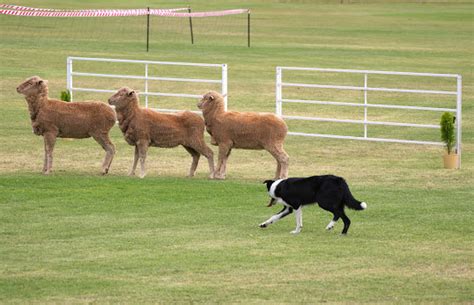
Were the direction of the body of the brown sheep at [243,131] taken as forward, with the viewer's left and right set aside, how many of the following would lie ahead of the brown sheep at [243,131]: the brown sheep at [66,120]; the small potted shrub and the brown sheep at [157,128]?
2

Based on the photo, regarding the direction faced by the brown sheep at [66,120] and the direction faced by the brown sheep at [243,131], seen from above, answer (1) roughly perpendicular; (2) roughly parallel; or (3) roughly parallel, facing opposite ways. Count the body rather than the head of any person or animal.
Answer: roughly parallel

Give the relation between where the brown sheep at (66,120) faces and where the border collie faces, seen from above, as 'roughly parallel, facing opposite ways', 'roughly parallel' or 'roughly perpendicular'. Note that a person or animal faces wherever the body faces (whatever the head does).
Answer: roughly parallel

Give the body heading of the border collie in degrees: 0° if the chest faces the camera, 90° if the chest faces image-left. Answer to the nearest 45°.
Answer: approximately 90°

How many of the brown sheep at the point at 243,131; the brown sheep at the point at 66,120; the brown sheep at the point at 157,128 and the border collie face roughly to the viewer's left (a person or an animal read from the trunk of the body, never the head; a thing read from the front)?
4

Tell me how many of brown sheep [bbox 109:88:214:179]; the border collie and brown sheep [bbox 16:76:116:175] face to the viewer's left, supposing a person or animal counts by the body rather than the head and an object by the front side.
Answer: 3

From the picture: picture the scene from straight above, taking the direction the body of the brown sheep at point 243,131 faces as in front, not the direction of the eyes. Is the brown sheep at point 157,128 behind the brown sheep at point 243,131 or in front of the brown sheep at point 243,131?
in front

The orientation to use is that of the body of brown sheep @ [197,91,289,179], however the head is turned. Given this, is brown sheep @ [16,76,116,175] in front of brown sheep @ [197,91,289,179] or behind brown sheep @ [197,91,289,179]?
in front

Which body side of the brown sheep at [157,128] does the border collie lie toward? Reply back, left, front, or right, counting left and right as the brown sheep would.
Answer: left

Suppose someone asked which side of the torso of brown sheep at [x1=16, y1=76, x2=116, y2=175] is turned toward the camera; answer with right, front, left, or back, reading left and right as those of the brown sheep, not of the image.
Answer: left

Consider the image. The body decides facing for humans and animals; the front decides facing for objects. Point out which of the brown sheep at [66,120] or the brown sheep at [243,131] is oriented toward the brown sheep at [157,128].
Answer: the brown sheep at [243,131]

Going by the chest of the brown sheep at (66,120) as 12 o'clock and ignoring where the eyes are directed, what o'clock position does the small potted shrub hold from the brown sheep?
The small potted shrub is roughly at 6 o'clock from the brown sheep.

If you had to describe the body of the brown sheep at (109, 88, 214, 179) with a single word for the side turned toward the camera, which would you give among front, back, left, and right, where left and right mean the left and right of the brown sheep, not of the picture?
left

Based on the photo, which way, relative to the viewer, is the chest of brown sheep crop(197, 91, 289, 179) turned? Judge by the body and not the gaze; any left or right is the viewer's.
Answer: facing to the left of the viewer

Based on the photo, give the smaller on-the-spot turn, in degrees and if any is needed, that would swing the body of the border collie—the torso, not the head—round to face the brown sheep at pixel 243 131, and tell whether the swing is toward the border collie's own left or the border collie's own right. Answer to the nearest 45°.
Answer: approximately 90° to the border collie's own right
